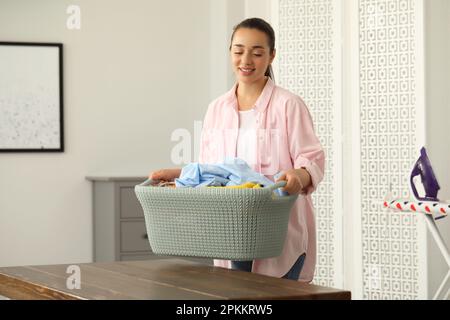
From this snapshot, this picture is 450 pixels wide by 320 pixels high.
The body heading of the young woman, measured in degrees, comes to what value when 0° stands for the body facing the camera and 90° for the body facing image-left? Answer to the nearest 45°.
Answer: approximately 45°

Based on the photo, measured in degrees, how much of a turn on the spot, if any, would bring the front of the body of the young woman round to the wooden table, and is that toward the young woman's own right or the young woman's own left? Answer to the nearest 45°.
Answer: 0° — they already face it

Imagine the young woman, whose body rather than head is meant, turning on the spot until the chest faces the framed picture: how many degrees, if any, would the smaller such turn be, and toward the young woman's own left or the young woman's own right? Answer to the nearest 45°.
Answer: approximately 90° to the young woman's own right

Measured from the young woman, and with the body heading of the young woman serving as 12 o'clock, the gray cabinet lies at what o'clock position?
The gray cabinet is roughly at 4 o'clock from the young woman.
